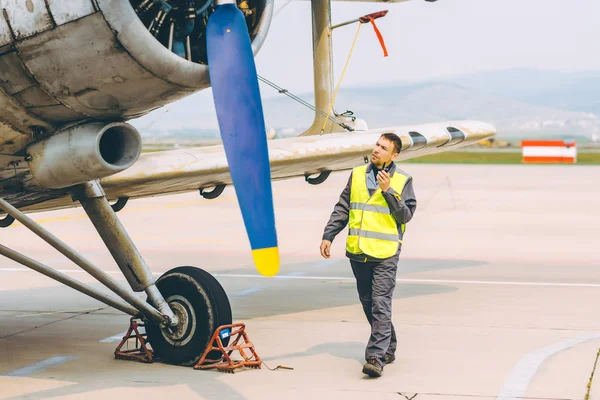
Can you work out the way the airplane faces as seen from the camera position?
facing the viewer and to the right of the viewer

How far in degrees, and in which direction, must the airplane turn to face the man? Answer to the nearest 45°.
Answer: approximately 90° to its left

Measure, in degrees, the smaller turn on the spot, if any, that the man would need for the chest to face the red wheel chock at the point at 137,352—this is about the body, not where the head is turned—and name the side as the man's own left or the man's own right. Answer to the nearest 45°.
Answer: approximately 45° to the man's own right

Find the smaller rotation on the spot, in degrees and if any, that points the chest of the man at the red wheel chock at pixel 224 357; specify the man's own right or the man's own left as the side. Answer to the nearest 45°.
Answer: approximately 45° to the man's own right

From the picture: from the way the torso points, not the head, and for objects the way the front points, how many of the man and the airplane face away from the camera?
0

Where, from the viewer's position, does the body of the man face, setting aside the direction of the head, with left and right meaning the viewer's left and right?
facing the viewer and to the left of the viewer
